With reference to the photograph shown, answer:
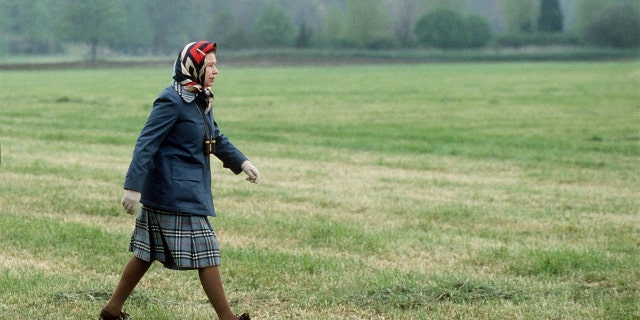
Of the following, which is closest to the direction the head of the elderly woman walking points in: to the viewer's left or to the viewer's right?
to the viewer's right

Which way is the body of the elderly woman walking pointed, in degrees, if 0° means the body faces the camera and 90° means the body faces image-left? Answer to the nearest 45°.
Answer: approximately 270°
